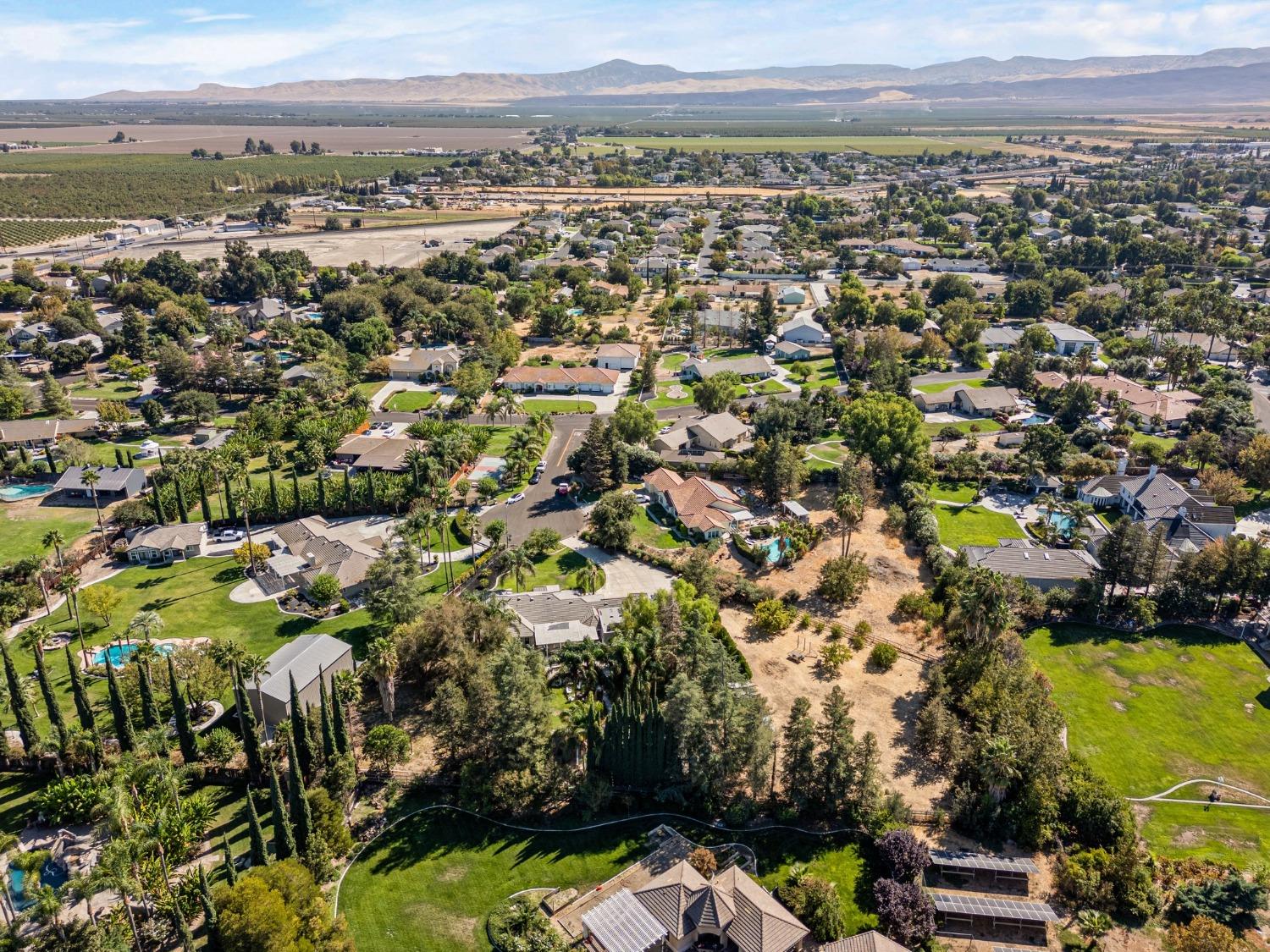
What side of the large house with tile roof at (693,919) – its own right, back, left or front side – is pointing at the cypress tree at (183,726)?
right

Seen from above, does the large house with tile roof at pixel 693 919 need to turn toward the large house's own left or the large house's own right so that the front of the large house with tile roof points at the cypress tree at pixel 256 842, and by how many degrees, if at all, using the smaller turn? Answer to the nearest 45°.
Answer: approximately 90° to the large house's own right

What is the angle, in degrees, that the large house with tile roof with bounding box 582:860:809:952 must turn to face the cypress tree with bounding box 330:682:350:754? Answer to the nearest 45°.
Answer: approximately 135° to its right

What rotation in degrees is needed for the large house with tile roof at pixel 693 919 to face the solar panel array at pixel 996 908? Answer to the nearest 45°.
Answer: approximately 90° to its left

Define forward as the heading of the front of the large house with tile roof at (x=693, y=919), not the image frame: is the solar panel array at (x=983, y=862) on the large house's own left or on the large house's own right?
on the large house's own left

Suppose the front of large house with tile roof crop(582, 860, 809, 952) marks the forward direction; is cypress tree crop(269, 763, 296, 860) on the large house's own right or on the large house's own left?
on the large house's own right

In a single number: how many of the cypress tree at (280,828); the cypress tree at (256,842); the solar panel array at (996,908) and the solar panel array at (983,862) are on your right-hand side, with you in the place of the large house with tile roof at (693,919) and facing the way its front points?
2

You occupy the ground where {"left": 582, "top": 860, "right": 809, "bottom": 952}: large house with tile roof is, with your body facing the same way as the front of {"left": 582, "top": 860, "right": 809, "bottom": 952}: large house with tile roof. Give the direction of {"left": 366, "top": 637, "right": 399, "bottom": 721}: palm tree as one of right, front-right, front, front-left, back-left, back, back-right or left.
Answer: back-right

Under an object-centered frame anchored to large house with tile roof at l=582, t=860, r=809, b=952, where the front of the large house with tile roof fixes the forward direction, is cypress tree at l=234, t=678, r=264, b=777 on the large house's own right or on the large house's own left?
on the large house's own right

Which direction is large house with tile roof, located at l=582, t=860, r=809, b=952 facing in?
toward the camera

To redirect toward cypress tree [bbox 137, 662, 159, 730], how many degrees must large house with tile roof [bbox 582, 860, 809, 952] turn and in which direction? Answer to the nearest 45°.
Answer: approximately 90° to its right

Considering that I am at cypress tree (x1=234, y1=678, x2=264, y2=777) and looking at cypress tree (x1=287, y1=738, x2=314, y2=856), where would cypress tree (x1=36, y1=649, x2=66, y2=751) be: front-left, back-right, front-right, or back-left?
back-right

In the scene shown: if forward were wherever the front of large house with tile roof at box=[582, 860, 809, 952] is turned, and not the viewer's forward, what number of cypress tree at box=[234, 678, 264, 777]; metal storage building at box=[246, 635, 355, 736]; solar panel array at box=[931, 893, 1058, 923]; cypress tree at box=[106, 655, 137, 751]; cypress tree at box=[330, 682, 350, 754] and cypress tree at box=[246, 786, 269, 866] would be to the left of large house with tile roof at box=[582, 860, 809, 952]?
1

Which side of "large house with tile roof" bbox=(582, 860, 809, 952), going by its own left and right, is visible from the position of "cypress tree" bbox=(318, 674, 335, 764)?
right
